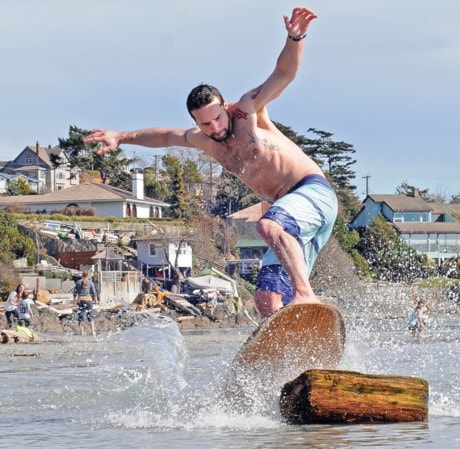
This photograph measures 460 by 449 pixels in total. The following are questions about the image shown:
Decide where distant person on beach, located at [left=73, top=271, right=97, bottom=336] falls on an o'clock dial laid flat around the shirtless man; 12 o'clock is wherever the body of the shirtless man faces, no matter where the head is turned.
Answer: The distant person on beach is roughly at 4 o'clock from the shirtless man.

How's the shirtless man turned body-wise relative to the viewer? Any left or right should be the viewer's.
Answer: facing the viewer and to the left of the viewer

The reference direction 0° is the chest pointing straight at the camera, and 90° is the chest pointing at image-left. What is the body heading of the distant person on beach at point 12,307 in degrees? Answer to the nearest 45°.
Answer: approximately 315°

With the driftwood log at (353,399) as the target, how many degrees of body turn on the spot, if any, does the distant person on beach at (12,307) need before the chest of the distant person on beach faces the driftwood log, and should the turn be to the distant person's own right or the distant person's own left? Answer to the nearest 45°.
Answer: approximately 45° to the distant person's own right

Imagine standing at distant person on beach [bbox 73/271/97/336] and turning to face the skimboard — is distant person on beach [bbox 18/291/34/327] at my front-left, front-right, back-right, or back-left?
back-right

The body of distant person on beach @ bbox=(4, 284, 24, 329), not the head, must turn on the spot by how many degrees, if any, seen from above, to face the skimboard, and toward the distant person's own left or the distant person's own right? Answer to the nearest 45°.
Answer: approximately 45° to the distant person's own right

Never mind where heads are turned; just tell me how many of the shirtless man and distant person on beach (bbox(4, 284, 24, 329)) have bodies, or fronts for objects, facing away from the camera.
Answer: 0

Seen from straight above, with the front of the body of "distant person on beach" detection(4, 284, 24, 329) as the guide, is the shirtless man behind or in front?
in front

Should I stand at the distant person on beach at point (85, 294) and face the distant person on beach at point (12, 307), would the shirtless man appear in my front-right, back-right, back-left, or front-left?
back-left

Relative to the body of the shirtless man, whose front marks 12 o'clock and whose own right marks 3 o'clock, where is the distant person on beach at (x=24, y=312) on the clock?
The distant person on beach is roughly at 4 o'clock from the shirtless man.

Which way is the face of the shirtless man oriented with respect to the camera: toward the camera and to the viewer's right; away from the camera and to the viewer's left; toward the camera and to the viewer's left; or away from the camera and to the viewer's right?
toward the camera and to the viewer's left
